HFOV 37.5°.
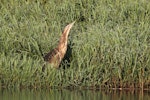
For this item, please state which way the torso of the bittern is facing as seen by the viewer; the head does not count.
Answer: to the viewer's right
